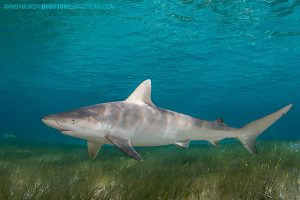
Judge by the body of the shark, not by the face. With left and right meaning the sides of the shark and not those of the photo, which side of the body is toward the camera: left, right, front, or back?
left
